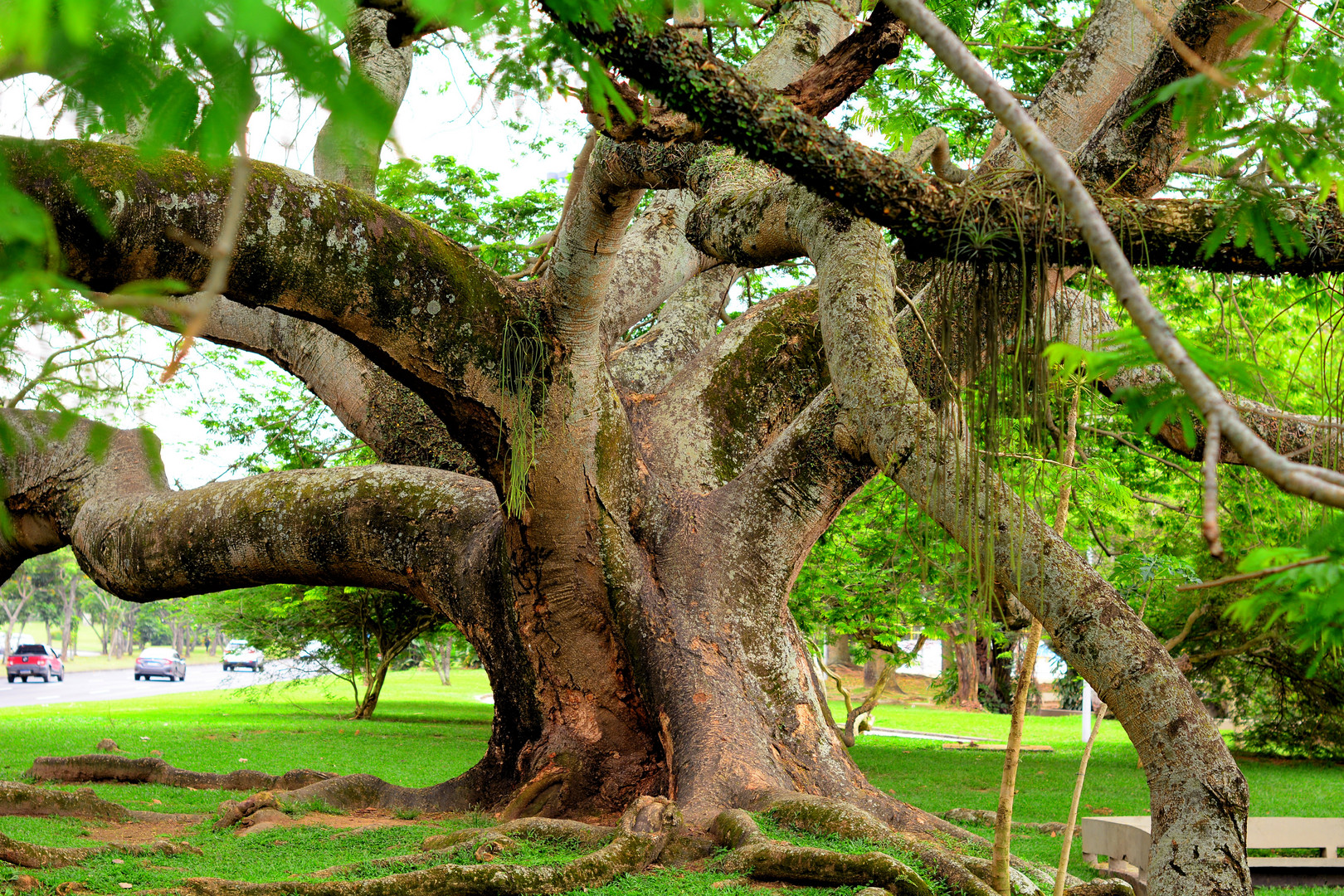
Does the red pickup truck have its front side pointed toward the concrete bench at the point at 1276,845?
no

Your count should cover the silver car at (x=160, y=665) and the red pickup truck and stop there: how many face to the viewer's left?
0

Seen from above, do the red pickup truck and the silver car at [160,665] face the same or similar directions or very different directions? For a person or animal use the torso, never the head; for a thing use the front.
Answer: same or similar directions
